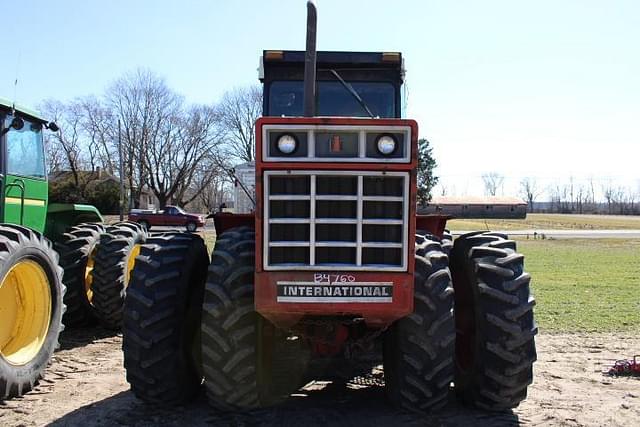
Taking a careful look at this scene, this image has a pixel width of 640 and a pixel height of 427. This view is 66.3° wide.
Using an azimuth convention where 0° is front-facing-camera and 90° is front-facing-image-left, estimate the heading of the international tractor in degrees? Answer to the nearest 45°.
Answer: approximately 0°

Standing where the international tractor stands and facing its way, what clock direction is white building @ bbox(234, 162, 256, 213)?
The white building is roughly at 5 o'clock from the international tractor.

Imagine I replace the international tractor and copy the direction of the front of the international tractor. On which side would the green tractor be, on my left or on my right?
on my right
